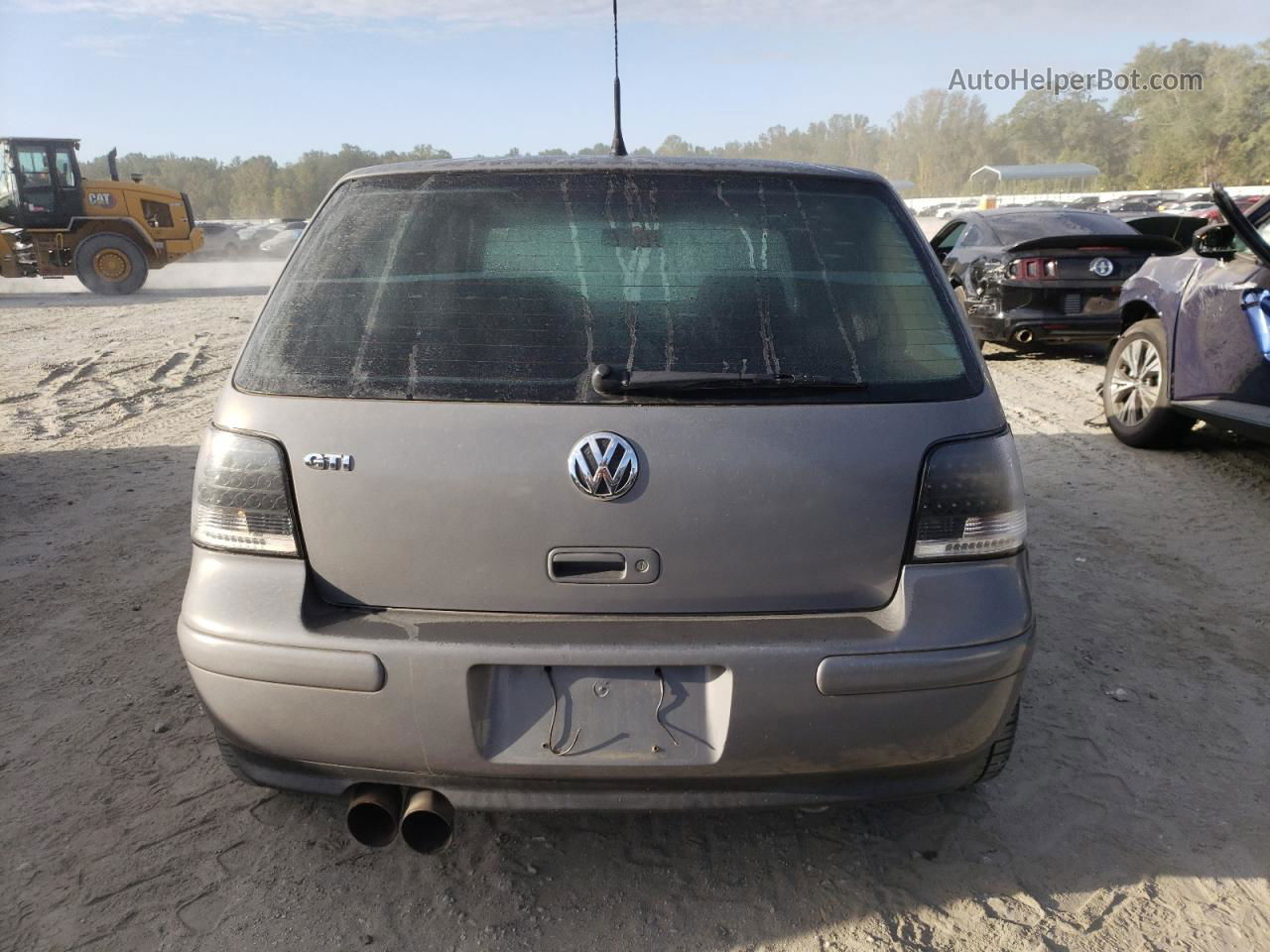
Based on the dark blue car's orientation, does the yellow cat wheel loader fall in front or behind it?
in front

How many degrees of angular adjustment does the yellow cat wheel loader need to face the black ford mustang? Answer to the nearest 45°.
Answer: approximately 135° to its left

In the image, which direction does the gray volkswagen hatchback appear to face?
away from the camera

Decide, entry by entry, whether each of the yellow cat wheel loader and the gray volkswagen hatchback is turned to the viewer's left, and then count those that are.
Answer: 1

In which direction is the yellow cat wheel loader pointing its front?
to the viewer's left

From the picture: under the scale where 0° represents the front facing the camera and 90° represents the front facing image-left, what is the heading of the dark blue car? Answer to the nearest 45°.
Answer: approximately 135°

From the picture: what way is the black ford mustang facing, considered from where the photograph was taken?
facing away from the viewer and to the left of the viewer

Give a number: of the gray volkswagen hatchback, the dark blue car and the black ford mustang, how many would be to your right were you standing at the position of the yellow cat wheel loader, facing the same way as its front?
0

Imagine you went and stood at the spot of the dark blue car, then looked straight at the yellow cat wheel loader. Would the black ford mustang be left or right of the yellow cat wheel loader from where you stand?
right

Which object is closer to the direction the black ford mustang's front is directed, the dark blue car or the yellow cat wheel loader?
the yellow cat wheel loader

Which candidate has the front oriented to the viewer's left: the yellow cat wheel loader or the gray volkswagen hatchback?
the yellow cat wheel loader

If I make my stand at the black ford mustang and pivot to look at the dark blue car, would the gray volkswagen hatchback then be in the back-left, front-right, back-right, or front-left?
front-right

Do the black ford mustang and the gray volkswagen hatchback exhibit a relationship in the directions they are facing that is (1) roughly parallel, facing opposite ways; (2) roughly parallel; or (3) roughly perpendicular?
roughly parallel

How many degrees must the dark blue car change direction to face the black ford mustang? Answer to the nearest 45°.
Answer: approximately 45° to its right
